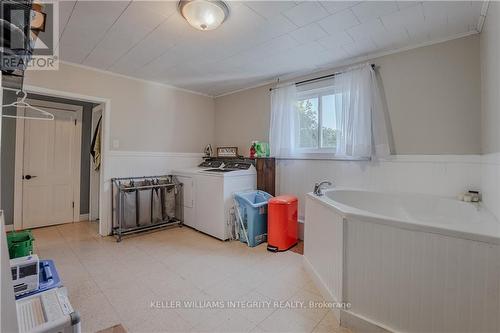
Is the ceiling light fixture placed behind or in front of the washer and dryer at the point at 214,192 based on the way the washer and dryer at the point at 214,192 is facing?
in front

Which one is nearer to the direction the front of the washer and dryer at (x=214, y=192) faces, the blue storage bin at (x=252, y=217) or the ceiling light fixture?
the ceiling light fixture

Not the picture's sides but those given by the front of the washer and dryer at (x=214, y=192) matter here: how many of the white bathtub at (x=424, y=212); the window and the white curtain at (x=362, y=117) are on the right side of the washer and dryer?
0

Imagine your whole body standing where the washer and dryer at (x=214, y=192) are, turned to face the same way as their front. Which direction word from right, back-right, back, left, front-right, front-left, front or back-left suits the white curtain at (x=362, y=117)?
left

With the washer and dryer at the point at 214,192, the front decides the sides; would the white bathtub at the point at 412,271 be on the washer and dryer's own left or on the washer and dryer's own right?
on the washer and dryer's own left

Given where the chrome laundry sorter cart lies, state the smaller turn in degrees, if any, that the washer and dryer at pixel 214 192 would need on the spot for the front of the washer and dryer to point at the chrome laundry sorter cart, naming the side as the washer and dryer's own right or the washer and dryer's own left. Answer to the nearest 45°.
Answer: approximately 45° to the washer and dryer's own right

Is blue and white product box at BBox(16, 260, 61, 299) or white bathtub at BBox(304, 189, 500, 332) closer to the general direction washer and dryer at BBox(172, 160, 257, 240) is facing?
the blue and white product box

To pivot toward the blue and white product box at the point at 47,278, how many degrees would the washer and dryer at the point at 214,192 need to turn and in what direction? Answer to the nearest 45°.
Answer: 0° — it already faces it

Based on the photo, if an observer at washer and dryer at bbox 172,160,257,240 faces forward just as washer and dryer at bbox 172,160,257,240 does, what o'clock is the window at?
The window is roughly at 8 o'clock from the washer and dryer.

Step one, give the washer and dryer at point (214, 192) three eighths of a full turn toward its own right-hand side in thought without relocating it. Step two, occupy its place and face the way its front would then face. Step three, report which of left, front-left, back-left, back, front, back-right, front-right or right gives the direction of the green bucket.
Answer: back-left

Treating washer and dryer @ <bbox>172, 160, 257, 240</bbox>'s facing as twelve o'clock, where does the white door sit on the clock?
The white door is roughly at 2 o'clock from the washer and dryer.

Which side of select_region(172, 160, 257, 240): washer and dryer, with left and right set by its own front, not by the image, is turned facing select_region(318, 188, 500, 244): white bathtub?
left

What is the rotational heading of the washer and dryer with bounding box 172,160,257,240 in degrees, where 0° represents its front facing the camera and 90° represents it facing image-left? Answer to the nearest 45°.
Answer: approximately 45°
